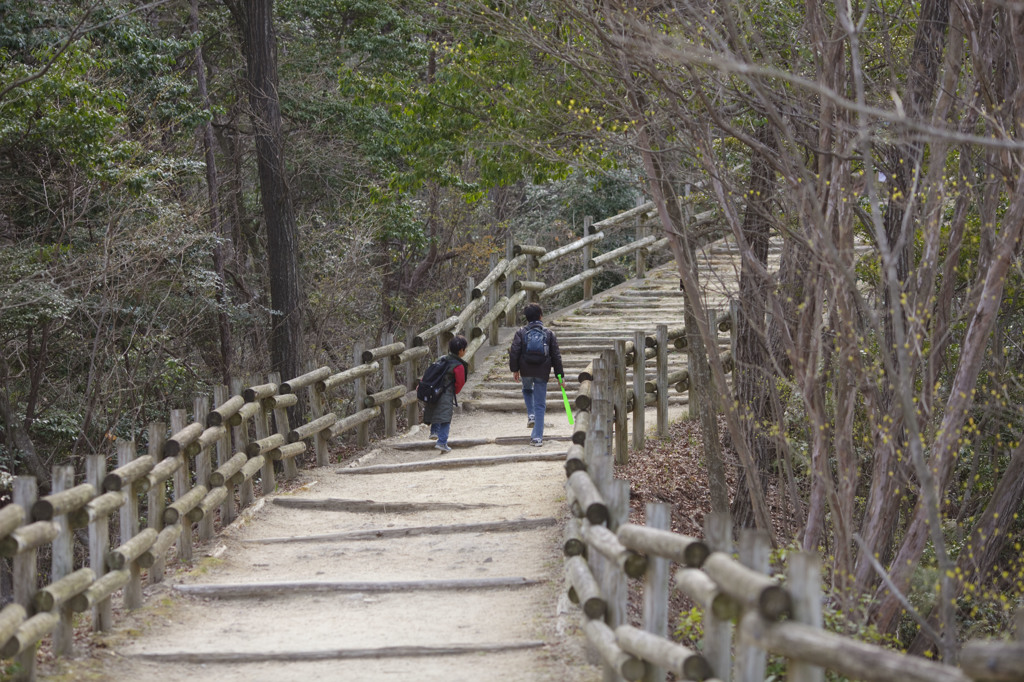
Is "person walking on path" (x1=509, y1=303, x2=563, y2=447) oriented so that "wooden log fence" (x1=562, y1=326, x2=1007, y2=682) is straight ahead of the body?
no

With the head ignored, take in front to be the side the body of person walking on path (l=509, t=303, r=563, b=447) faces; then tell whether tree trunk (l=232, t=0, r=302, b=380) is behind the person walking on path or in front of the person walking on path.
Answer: in front

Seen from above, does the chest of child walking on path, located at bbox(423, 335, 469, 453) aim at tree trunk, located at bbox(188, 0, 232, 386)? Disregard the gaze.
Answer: no

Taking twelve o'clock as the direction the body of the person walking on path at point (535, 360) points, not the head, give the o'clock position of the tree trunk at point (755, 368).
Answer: The tree trunk is roughly at 4 o'clock from the person walking on path.

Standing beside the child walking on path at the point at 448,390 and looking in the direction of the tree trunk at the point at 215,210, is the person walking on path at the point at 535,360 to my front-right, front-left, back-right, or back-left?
back-right

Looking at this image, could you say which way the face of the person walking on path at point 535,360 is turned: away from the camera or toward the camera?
away from the camera

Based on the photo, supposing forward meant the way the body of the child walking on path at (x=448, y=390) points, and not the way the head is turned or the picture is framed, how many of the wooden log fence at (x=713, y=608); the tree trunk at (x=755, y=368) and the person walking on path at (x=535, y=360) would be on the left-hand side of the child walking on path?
0

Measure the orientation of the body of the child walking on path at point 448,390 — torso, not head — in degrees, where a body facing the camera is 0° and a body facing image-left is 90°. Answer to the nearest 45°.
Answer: approximately 225°

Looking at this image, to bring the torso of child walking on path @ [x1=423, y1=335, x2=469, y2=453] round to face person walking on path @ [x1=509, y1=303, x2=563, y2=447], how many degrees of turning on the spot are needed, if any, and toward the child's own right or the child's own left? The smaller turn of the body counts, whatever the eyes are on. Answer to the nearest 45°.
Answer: approximately 45° to the child's own right

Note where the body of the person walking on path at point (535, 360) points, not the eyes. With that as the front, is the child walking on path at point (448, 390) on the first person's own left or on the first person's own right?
on the first person's own left

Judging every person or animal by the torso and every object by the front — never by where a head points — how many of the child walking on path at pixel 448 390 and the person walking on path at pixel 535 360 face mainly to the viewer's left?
0

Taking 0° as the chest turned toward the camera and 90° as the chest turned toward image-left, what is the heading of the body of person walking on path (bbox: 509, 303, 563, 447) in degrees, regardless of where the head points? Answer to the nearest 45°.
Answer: approximately 180°

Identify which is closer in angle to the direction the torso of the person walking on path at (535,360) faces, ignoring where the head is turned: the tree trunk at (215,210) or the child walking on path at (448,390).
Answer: the tree trunk
